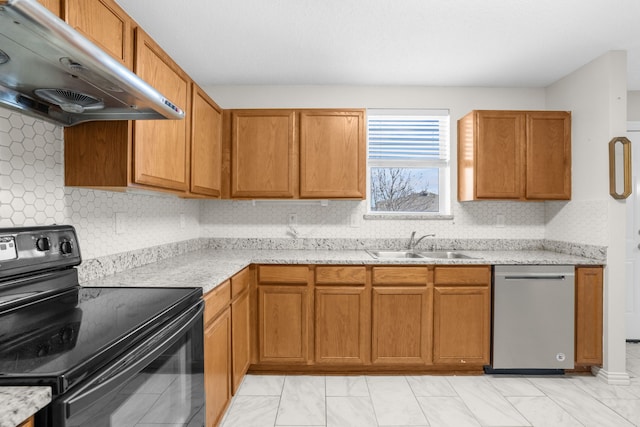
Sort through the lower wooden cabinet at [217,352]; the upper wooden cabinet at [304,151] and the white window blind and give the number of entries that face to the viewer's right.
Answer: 1

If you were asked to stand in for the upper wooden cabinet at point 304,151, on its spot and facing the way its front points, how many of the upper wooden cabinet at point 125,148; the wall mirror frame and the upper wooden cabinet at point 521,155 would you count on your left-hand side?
2

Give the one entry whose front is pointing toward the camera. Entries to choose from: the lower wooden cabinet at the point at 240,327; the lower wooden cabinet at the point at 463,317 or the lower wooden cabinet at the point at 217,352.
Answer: the lower wooden cabinet at the point at 463,317

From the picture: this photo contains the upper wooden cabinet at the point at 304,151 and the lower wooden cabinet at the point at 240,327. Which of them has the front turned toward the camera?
the upper wooden cabinet

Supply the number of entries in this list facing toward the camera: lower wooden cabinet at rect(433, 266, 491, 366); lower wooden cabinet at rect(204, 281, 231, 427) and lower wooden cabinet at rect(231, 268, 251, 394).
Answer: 1

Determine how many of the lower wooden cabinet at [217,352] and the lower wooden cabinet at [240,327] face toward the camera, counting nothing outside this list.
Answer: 0

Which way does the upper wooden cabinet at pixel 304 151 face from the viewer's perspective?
toward the camera

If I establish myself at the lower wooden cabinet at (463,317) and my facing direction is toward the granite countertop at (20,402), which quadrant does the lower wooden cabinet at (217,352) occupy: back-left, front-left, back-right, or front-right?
front-right

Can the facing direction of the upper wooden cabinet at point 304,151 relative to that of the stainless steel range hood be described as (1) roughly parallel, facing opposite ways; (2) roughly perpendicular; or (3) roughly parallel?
roughly perpendicular

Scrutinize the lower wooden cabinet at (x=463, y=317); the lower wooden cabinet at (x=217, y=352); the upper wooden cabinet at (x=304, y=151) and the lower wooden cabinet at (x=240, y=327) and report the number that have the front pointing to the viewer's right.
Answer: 2

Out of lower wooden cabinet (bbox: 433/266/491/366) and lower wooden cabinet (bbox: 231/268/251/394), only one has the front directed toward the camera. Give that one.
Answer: lower wooden cabinet (bbox: 433/266/491/366)

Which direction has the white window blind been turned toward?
toward the camera

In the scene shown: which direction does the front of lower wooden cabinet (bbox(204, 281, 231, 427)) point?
to the viewer's right

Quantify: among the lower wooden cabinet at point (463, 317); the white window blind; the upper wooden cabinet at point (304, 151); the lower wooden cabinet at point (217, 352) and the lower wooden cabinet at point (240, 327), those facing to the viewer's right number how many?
2

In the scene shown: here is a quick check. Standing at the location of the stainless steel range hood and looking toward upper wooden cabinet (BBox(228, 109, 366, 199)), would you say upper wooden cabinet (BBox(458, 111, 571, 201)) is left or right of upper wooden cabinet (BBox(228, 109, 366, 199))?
right
